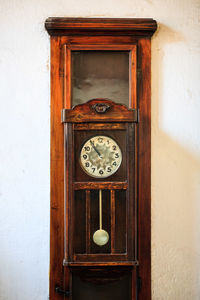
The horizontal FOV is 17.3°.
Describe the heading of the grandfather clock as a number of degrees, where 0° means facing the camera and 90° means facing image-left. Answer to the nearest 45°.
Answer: approximately 0°
